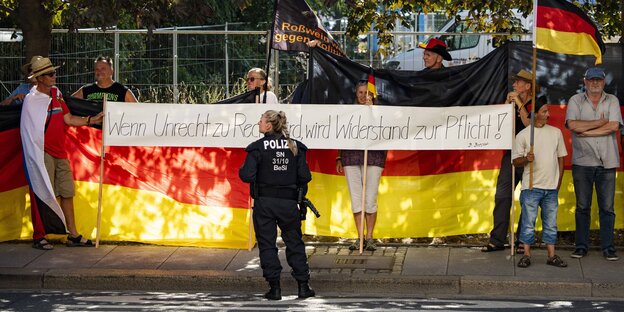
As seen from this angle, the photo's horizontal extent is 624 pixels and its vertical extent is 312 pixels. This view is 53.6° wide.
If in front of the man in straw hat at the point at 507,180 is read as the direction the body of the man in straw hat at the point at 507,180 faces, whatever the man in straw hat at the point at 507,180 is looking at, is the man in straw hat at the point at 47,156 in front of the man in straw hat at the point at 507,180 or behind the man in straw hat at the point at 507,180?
in front

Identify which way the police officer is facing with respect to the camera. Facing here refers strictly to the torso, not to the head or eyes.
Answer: away from the camera

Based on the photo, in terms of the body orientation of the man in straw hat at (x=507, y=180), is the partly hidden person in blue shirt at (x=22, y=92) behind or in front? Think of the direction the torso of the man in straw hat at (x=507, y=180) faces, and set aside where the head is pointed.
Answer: in front

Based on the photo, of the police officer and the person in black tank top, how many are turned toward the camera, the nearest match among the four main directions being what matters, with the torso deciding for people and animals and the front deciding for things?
1

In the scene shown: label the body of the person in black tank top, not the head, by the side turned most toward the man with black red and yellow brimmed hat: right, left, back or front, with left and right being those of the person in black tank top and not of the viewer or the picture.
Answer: left

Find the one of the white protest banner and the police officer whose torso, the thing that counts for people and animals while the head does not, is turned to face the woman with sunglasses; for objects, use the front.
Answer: the police officer

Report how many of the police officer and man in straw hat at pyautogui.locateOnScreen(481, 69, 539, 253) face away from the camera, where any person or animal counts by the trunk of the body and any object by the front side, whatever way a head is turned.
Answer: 1

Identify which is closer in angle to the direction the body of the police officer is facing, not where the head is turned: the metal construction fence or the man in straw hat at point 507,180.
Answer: the metal construction fence

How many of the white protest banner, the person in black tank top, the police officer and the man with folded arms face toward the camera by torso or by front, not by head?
3

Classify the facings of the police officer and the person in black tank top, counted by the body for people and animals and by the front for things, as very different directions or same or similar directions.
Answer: very different directions

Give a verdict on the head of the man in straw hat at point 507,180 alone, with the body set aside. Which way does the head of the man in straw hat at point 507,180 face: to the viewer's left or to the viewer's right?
to the viewer's left
